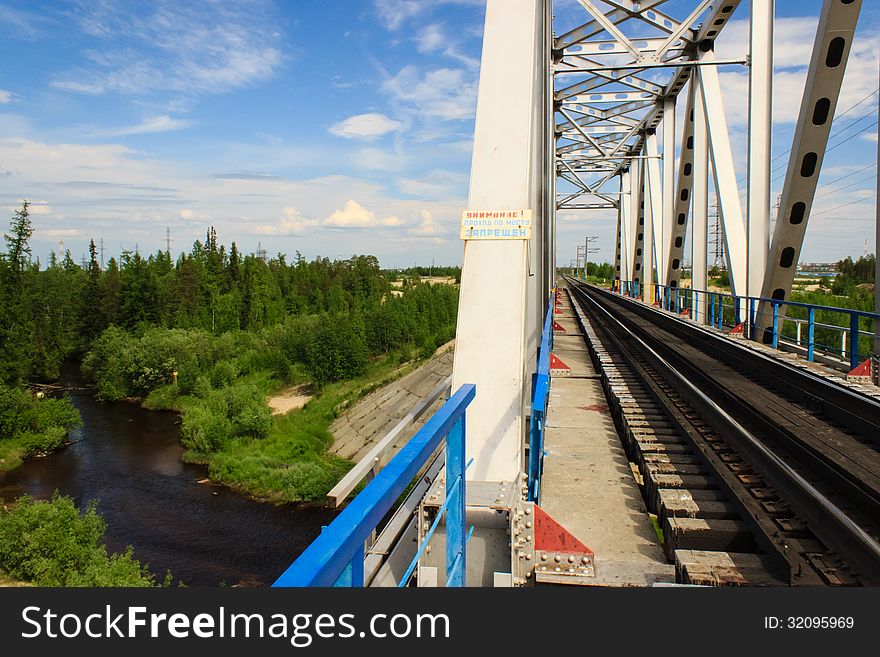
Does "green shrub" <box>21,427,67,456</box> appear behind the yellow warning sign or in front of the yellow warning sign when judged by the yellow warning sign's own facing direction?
behind

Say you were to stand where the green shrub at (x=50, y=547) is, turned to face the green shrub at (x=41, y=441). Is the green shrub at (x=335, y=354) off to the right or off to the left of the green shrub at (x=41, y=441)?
right

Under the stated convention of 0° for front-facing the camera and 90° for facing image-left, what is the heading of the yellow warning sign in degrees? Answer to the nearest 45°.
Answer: approximately 0°

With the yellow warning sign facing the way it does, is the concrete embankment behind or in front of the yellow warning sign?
behind

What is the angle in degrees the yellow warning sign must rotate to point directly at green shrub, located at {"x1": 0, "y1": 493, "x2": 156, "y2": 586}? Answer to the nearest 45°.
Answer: approximately 135° to its right

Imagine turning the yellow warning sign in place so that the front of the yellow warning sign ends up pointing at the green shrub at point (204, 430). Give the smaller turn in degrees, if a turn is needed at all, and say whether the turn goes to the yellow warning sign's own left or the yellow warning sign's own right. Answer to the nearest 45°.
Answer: approximately 135° to the yellow warning sign's own right
